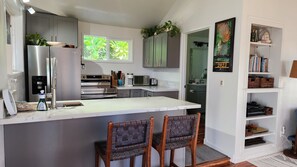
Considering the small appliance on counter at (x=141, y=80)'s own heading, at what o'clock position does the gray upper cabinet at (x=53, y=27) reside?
The gray upper cabinet is roughly at 2 o'clock from the small appliance on counter.

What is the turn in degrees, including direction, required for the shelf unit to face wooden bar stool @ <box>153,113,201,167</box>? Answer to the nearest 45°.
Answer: approximately 90° to its right

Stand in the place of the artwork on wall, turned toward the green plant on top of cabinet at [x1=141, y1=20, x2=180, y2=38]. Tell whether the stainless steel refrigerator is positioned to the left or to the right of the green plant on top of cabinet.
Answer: left

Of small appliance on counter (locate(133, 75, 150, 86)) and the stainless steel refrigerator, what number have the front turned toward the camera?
2

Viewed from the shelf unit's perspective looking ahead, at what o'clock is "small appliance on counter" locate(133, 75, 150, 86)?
The small appliance on counter is roughly at 5 o'clock from the shelf unit.

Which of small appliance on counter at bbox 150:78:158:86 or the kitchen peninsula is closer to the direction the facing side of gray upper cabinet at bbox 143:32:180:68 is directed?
the kitchen peninsula

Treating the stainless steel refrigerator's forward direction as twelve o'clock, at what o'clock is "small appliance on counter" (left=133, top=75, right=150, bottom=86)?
The small appliance on counter is roughly at 8 o'clock from the stainless steel refrigerator.

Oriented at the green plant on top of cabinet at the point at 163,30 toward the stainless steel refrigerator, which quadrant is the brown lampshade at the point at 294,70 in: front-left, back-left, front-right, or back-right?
back-left

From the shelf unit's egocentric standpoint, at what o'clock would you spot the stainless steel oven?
The stainless steel oven is roughly at 4 o'clock from the shelf unit.

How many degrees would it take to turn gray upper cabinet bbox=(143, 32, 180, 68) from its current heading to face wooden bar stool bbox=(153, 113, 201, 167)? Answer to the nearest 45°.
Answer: approximately 45° to its left
